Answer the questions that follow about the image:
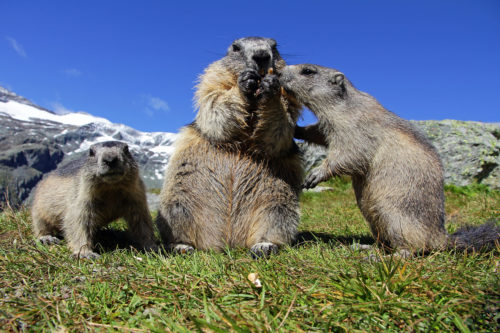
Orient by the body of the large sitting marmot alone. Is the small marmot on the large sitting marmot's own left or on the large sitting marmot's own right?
on the large sitting marmot's own right

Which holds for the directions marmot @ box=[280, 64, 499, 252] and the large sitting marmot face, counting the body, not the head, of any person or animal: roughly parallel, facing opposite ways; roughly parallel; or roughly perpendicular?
roughly perpendicular

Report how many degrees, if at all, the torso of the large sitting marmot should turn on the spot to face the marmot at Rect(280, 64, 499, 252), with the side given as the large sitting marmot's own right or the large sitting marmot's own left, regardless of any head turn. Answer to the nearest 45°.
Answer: approximately 90° to the large sitting marmot's own left

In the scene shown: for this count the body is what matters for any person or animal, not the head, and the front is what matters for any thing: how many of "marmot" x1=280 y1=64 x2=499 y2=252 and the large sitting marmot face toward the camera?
1

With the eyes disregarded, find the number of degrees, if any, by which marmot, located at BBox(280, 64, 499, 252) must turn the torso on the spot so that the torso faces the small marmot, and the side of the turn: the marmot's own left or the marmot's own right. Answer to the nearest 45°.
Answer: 0° — it already faces it

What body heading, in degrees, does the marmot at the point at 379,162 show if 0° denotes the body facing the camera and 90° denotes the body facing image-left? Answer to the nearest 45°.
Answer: approximately 90°

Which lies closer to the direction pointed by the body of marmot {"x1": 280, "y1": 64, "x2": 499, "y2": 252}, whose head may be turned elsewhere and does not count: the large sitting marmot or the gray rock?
the large sitting marmot

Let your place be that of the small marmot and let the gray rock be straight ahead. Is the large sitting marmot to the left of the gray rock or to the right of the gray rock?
right

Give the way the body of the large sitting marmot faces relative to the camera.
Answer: toward the camera

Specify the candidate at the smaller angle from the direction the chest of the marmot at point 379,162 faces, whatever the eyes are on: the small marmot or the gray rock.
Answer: the small marmot

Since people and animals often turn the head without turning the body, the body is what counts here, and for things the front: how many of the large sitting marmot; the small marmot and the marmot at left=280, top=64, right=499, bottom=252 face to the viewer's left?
1

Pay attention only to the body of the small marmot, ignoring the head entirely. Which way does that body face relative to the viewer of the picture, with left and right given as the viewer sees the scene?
facing the viewer and to the right of the viewer
